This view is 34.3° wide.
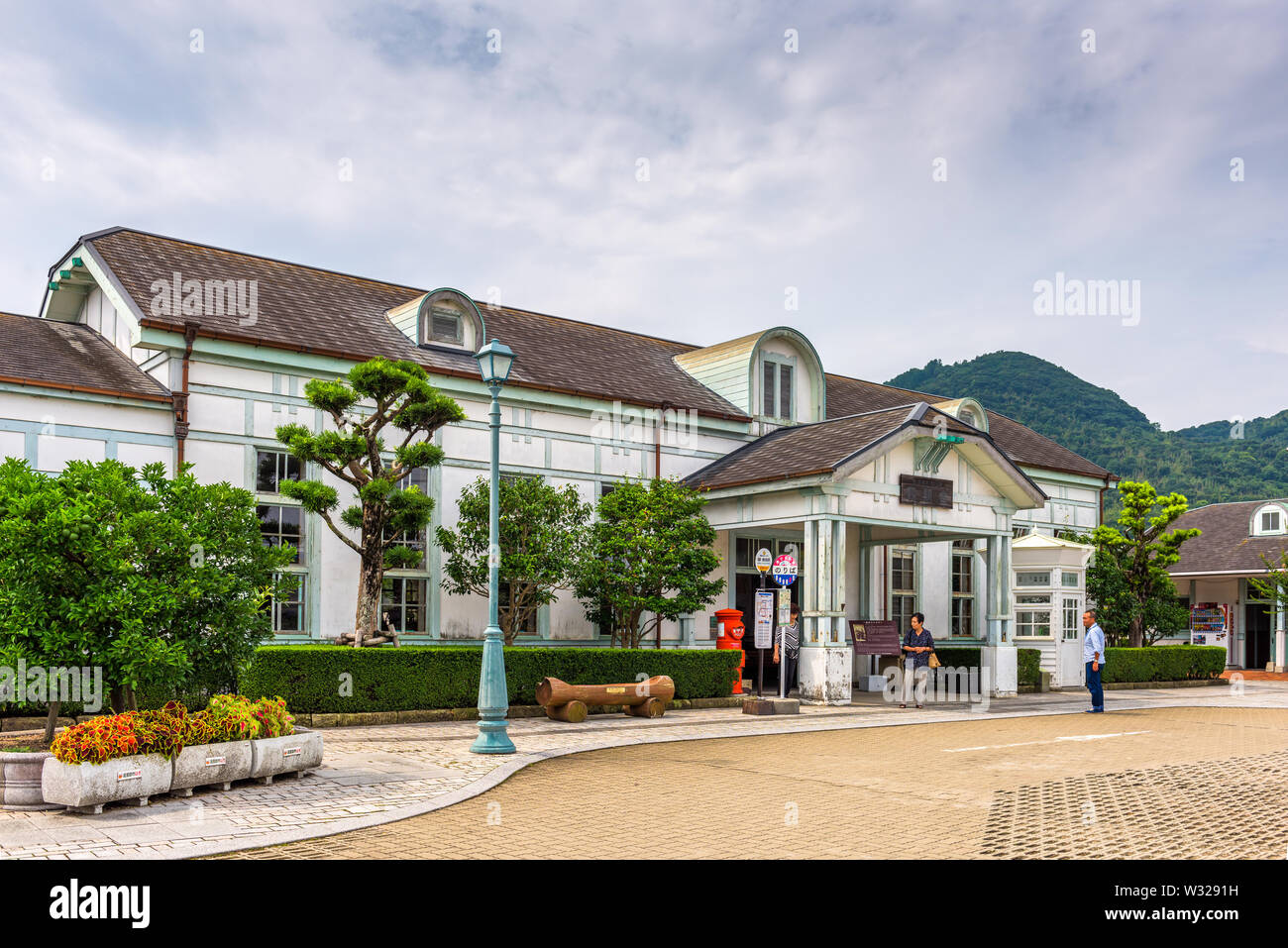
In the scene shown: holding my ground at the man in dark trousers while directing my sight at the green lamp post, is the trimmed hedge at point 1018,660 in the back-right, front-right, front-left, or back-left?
back-right

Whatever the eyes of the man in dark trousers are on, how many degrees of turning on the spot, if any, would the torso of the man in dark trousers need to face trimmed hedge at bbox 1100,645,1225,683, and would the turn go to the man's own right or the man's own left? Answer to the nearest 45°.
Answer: approximately 90° to the man's own right

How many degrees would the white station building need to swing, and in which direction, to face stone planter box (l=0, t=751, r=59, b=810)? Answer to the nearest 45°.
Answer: approximately 45° to its right

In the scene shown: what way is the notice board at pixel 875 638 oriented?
toward the camera

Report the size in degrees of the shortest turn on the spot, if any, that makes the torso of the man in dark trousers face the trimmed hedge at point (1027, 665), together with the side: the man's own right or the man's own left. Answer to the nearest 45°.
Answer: approximately 90° to the man's own right

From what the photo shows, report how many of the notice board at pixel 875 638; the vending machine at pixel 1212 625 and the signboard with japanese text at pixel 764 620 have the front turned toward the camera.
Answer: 3

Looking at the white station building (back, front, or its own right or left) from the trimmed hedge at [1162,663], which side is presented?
left

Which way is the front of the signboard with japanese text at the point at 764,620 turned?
toward the camera

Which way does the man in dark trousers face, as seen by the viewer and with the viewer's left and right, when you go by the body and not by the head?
facing to the left of the viewer
